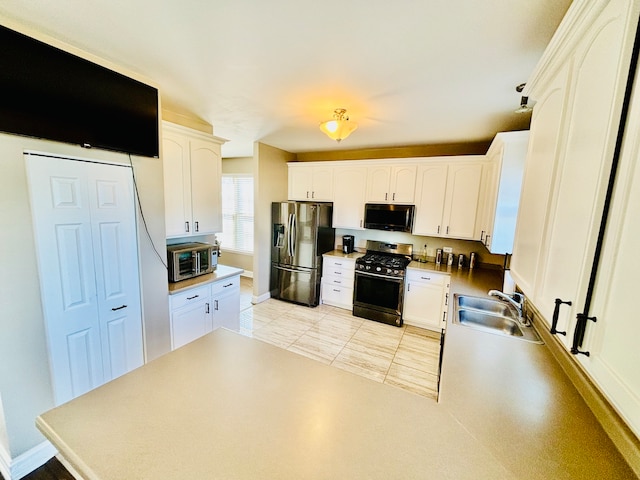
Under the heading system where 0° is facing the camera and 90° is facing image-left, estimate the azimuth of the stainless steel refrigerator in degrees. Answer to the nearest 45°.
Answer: approximately 45°

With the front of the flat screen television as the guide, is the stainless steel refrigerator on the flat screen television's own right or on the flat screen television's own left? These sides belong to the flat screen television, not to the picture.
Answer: on the flat screen television's own left

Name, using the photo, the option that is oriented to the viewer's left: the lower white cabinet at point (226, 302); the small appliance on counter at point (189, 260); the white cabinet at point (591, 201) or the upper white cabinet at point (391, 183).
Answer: the white cabinet

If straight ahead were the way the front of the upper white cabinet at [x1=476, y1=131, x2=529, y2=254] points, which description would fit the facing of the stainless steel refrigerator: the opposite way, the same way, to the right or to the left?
to the left

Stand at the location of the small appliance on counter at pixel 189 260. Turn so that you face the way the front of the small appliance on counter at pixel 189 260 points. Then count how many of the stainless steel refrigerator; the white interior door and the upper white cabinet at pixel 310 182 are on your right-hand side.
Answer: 1

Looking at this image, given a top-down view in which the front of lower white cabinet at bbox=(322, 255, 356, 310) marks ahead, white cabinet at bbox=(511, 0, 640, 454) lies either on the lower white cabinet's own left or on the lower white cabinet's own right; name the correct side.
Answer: on the lower white cabinet's own left

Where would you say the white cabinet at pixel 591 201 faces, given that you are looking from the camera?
facing to the left of the viewer

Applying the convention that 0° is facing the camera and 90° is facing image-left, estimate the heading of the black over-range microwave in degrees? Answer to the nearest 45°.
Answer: approximately 0°

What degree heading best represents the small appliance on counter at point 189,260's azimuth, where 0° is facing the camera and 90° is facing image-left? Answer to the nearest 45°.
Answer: approximately 315°
